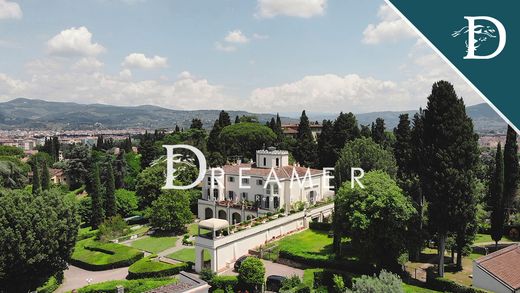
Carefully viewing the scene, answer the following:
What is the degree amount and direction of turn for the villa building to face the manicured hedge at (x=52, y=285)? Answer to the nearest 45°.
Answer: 0° — it already faces it

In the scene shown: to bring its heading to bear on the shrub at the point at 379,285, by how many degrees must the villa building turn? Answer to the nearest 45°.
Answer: approximately 45° to its left

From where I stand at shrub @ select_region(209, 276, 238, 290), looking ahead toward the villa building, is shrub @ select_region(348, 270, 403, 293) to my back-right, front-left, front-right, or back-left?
back-right

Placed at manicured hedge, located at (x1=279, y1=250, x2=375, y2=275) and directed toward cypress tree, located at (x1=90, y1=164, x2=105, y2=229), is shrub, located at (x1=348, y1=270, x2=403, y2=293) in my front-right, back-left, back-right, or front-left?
back-left

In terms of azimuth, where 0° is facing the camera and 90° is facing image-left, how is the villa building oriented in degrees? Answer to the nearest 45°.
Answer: approximately 45°

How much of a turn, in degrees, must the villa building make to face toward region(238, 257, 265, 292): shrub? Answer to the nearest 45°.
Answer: approximately 45° to its left

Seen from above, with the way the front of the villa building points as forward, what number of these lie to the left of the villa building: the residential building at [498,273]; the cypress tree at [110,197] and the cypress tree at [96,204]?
1

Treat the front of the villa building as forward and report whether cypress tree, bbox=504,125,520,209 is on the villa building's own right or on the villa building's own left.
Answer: on the villa building's own left

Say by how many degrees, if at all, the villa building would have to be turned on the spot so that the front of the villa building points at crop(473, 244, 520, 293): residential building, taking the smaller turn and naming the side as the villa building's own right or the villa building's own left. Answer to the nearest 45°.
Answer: approximately 90° to the villa building's own left

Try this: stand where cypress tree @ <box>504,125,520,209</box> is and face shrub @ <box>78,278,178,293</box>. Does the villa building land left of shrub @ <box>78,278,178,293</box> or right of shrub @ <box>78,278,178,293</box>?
right

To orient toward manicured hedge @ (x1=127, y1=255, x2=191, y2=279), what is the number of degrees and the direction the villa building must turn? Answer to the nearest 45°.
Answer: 0° — it already faces it

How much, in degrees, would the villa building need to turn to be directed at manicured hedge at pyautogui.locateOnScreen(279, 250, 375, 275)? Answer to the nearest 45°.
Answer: approximately 45° to its left

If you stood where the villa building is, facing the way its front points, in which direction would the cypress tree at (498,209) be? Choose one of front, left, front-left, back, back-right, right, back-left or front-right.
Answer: left
